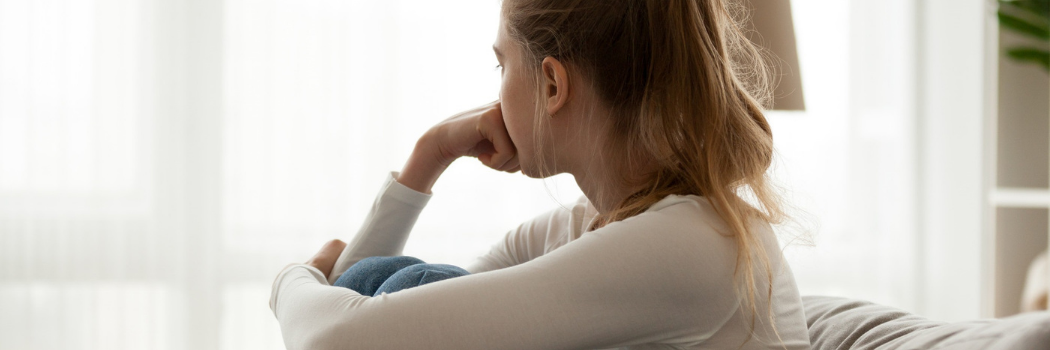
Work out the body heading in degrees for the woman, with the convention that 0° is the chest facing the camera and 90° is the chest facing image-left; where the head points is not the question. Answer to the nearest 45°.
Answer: approximately 90°

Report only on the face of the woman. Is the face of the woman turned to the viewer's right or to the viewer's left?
to the viewer's left

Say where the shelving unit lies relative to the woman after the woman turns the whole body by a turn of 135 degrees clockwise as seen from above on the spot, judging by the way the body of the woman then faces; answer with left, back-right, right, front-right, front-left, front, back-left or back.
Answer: front

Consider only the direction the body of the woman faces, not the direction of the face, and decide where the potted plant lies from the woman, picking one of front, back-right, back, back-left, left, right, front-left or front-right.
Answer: back-right
